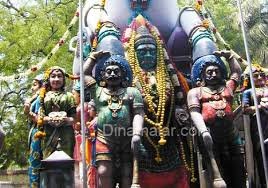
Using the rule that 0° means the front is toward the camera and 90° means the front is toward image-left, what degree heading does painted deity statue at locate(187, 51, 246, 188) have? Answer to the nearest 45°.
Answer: approximately 0°

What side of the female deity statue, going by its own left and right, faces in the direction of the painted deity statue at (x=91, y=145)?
left

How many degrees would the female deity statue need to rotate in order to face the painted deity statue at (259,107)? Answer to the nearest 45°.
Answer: approximately 90° to its left

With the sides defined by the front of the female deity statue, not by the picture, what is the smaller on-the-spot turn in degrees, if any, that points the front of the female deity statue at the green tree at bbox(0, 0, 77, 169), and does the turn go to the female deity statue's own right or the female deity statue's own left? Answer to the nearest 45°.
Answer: approximately 180°

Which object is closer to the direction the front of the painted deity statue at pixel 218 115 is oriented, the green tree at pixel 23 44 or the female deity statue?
the female deity statue

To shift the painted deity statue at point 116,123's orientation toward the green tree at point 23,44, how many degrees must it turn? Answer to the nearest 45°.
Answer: approximately 180°
